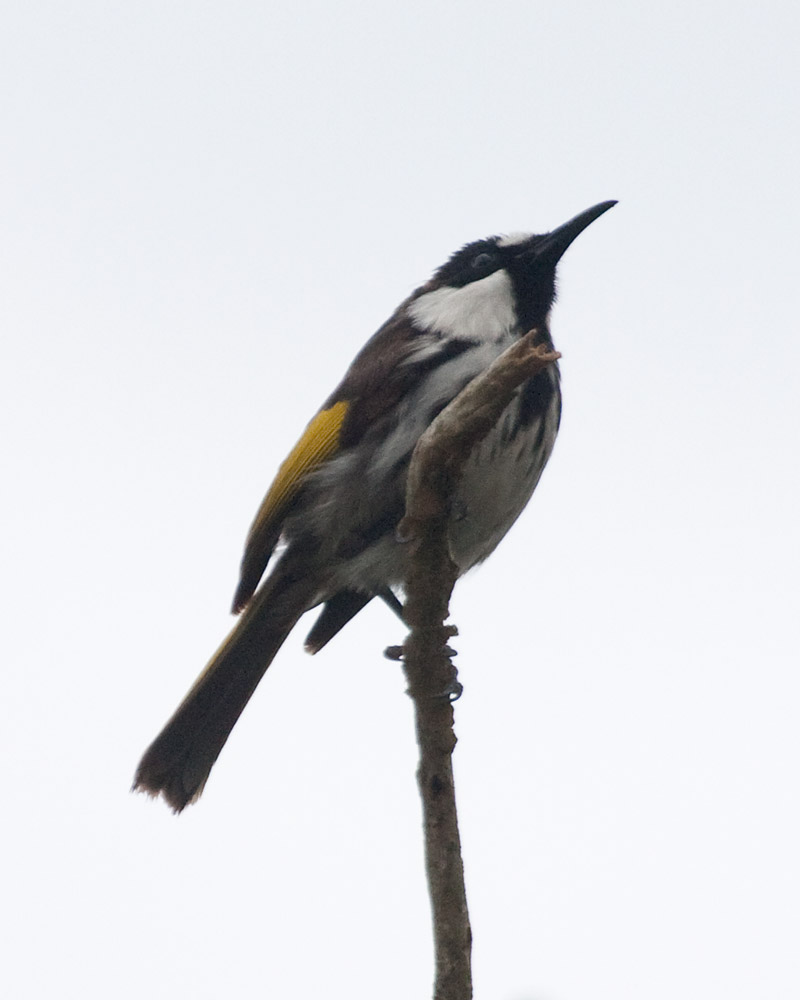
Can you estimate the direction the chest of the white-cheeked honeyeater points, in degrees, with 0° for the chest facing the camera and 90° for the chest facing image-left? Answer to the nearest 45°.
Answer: approximately 270°
